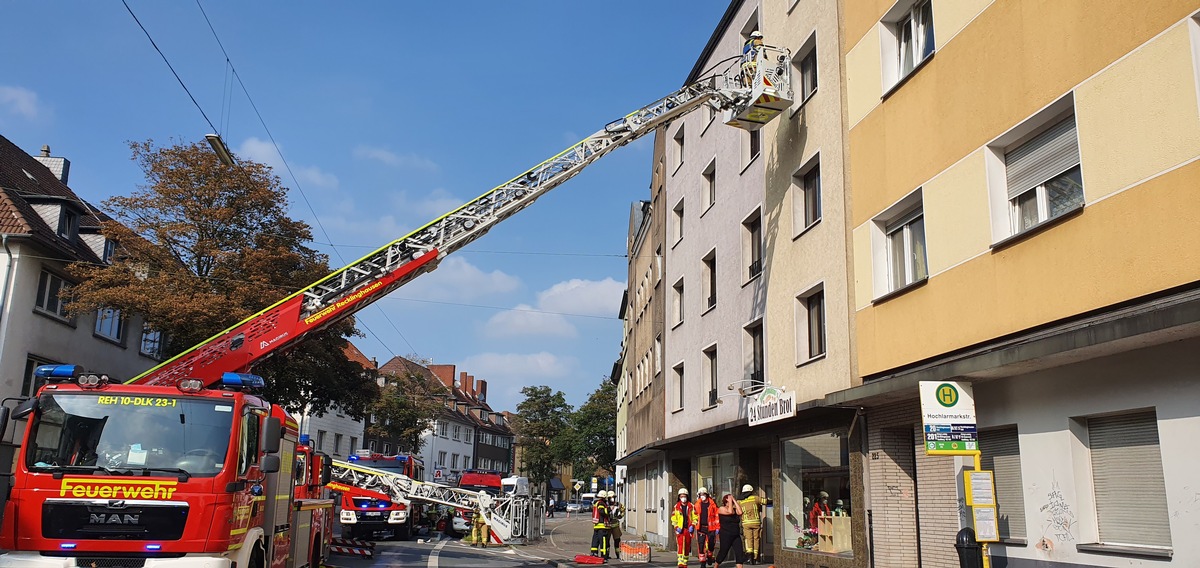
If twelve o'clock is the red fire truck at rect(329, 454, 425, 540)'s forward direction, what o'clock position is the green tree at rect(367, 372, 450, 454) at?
The green tree is roughly at 6 o'clock from the red fire truck.

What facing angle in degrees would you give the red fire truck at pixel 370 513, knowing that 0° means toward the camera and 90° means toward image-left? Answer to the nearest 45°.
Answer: approximately 0°

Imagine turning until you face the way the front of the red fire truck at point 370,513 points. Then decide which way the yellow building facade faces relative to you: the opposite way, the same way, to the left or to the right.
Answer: to the right

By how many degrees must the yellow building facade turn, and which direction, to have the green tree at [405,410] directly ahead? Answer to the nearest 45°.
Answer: approximately 90° to its right

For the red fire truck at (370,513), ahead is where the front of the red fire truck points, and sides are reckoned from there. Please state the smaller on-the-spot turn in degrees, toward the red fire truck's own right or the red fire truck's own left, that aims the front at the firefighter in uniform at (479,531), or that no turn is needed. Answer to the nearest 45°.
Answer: approximately 45° to the red fire truck's own left

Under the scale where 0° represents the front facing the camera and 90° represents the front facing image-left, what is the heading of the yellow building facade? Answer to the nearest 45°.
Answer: approximately 45°

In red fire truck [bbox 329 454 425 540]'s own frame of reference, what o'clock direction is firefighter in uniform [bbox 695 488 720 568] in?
The firefighter in uniform is roughly at 11 o'clock from the red fire truck.
